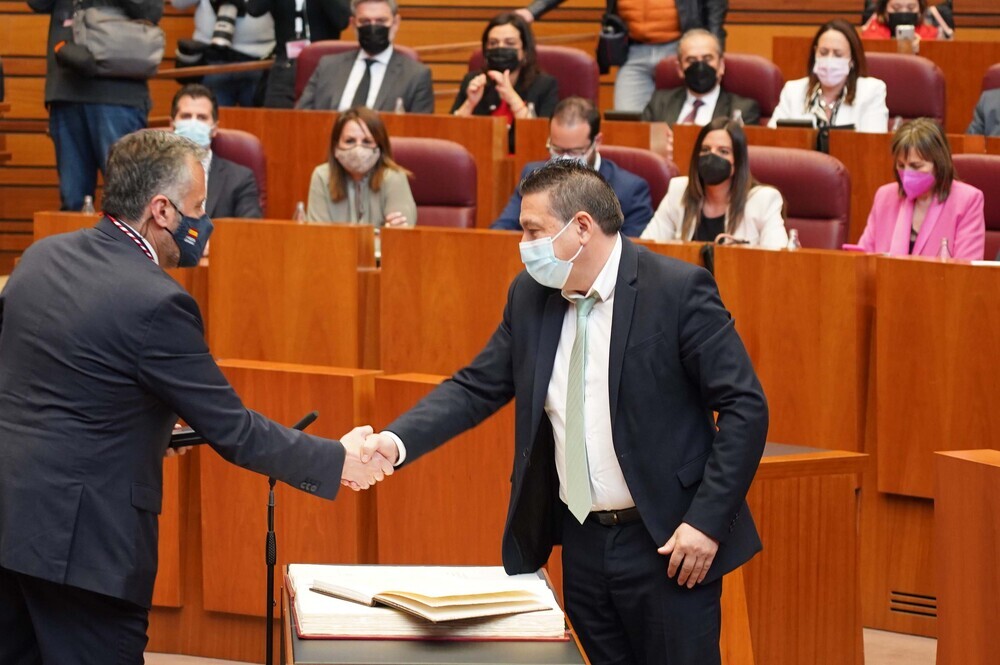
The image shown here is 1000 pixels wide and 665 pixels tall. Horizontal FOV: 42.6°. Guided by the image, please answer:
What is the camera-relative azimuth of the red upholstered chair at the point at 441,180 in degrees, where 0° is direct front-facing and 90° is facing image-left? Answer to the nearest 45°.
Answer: approximately 0°

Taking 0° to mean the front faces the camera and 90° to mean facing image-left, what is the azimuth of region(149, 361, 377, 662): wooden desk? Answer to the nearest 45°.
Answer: approximately 0°

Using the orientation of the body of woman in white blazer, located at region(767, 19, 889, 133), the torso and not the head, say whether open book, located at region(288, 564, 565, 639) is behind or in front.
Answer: in front

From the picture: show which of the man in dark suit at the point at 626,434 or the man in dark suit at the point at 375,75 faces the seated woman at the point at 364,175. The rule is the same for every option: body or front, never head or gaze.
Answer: the man in dark suit at the point at 375,75
